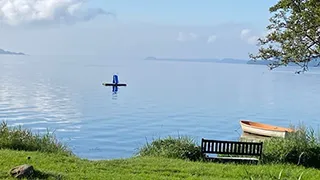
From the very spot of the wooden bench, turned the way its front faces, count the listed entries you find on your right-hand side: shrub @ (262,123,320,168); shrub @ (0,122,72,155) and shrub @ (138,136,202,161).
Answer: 1

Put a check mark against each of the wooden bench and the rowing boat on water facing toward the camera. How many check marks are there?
0

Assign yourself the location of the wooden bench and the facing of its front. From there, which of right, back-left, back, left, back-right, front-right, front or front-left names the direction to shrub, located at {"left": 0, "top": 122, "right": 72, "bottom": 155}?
left

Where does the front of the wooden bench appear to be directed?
away from the camera

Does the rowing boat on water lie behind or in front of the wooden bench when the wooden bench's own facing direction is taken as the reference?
in front

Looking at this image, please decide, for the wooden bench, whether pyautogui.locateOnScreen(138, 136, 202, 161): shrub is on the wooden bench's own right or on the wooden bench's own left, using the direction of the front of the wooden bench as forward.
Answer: on the wooden bench's own left

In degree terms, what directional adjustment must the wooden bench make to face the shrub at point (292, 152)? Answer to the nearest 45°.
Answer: approximately 90° to its right

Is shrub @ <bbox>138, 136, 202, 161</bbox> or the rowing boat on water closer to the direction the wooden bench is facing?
the rowing boat on water
